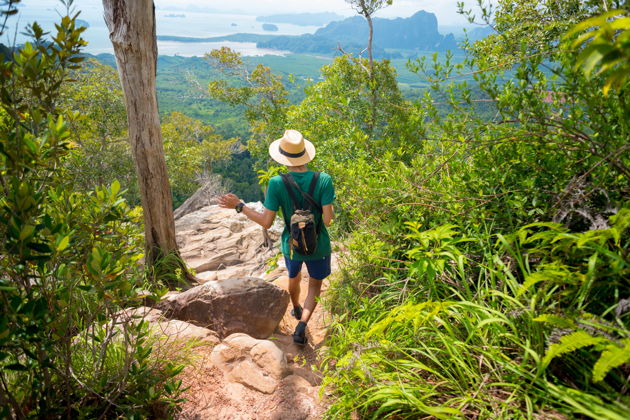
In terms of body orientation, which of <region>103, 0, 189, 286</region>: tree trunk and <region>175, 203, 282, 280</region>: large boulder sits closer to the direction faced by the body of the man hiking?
the large boulder

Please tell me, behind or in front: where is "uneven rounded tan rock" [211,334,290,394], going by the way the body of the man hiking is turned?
behind

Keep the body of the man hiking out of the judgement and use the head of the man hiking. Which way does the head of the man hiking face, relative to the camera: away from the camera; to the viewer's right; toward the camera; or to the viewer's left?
away from the camera

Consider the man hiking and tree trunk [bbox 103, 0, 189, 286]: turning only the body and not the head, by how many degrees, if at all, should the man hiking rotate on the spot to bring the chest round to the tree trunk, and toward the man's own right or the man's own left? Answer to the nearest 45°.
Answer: approximately 45° to the man's own left

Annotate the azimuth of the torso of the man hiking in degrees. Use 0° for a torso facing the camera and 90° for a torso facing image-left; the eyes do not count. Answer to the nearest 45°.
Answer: approximately 180°

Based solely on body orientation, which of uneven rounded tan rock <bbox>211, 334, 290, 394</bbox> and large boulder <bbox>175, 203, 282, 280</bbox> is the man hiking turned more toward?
the large boulder
